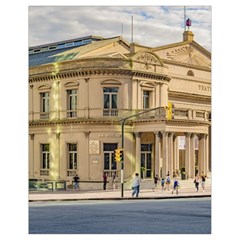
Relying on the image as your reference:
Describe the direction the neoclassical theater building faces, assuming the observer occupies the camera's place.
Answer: facing the viewer and to the right of the viewer
